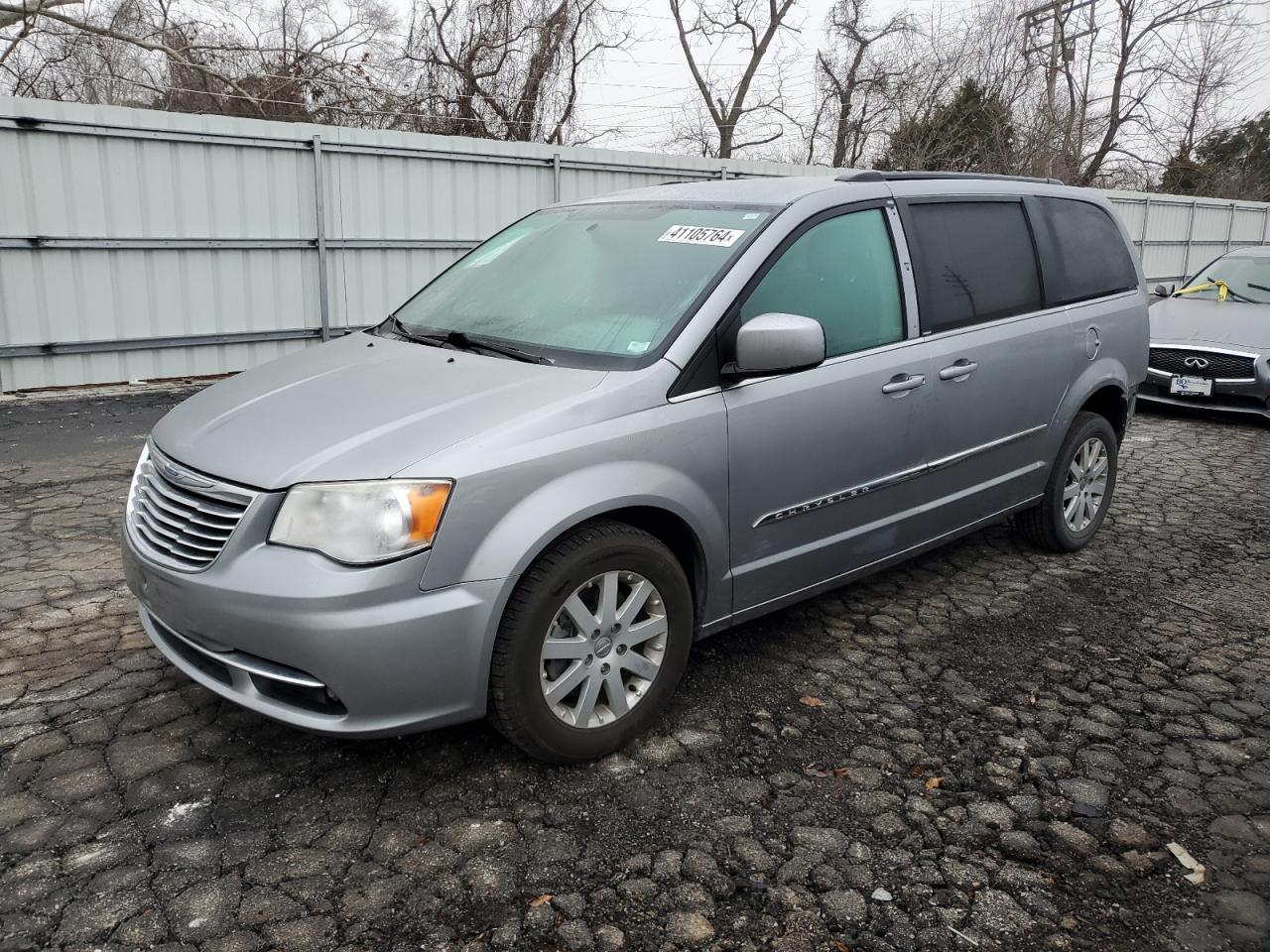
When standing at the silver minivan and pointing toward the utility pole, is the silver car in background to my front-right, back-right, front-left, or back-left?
front-right

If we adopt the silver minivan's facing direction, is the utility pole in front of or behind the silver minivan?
behind

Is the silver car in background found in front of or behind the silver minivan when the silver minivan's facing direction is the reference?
behind

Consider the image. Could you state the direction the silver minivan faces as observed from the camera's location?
facing the viewer and to the left of the viewer
